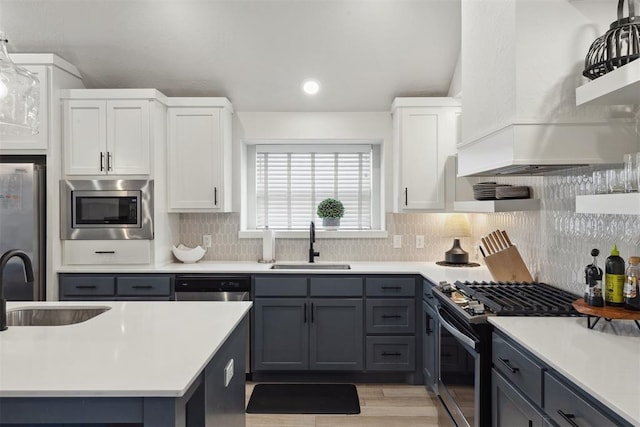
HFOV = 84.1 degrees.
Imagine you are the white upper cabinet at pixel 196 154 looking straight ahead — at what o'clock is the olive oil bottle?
The olive oil bottle is roughly at 11 o'clock from the white upper cabinet.

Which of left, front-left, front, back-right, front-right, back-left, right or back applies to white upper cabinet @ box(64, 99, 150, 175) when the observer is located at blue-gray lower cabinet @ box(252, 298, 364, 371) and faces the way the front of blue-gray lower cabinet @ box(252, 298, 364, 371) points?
right

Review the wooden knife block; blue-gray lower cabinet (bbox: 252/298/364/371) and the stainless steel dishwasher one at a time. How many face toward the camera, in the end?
2

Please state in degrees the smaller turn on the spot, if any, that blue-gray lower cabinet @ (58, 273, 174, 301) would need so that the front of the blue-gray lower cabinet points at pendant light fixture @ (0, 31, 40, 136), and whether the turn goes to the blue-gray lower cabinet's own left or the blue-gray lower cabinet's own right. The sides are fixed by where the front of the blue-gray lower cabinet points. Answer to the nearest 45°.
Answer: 0° — it already faces it

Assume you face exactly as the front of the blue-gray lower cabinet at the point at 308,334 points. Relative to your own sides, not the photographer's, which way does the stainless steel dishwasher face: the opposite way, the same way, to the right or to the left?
the same way

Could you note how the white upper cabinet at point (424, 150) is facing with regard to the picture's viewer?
facing the viewer

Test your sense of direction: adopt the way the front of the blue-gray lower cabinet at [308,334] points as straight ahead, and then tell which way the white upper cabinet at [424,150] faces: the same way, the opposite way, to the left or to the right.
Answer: the same way

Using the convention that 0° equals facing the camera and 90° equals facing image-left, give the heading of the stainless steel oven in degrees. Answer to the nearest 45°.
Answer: approximately 45°

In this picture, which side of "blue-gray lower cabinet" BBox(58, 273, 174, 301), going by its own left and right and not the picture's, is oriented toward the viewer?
front

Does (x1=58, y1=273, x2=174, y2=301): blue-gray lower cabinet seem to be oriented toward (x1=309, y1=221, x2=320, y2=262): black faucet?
no

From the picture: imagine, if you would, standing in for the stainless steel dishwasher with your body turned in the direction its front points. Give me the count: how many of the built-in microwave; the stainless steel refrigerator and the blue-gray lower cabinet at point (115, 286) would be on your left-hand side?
0

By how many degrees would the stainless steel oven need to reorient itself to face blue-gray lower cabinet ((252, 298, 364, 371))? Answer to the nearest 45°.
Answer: approximately 90° to its right

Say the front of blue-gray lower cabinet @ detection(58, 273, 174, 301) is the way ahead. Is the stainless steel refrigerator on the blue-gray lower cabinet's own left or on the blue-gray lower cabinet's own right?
on the blue-gray lower cabinet's own right

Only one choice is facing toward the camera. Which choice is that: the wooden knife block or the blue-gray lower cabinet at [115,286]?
the blue-gray lower cabinet

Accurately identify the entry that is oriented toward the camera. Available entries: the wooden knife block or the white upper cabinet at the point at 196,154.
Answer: the white upper cabinet

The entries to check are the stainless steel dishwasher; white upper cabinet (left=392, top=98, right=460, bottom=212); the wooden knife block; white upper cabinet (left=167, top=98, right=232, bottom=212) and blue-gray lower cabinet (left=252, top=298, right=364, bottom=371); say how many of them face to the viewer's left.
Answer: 1

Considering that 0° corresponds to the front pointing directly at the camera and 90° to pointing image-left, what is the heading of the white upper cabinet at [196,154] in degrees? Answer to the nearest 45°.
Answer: approximately 0°
